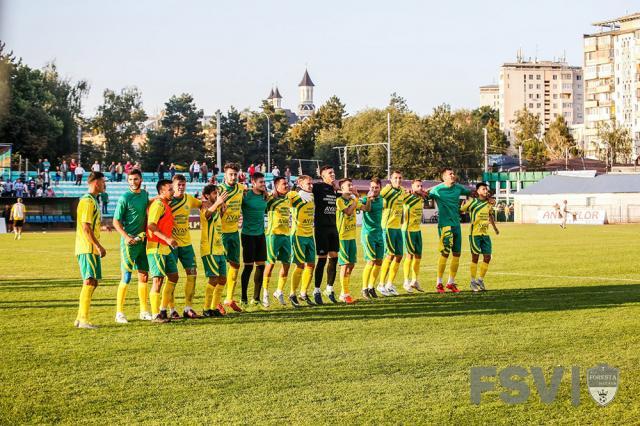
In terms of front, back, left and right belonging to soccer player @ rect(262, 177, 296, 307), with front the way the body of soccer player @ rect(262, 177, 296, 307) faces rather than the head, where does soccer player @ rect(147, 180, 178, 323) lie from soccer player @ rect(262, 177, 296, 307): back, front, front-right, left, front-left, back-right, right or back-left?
right

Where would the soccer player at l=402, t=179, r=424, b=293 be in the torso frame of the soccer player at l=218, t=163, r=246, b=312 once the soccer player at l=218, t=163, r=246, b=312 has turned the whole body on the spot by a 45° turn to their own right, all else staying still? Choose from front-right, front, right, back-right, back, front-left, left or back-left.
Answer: back-left

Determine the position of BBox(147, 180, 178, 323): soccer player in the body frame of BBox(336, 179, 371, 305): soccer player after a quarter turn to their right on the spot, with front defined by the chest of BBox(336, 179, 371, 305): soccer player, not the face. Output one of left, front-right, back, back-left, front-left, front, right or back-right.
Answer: front

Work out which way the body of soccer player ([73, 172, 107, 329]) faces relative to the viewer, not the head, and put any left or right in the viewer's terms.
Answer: facing to the right of the viewer

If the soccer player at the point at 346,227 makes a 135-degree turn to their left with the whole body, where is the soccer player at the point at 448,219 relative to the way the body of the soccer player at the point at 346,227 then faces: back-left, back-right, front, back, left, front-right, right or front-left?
front-right

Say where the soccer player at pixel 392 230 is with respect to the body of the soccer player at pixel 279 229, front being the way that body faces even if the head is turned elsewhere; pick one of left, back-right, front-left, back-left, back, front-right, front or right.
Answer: left

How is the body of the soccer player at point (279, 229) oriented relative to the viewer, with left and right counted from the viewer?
facing the viewer and to the right of the viewer

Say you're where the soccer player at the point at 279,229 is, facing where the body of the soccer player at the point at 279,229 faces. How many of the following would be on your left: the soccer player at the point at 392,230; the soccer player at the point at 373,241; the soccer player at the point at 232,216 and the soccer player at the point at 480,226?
3

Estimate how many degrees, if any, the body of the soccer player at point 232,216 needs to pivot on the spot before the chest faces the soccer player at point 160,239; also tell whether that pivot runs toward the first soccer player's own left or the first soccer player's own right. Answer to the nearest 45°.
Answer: approximately 90° to the first soccer player's own right

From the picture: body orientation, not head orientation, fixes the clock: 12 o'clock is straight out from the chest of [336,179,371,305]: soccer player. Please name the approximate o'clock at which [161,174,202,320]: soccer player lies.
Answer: [161,174,202,320]: soccer player is roughly at 3 o'clock from [336,179,371,305]: soccer player.

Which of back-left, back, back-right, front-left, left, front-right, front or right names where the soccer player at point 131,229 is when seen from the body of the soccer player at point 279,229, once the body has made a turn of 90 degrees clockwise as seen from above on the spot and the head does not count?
front

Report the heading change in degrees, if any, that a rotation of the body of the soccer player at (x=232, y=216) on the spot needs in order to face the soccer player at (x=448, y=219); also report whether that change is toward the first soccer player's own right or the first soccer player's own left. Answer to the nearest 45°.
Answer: approximately 90° to the first soccer player's own left
